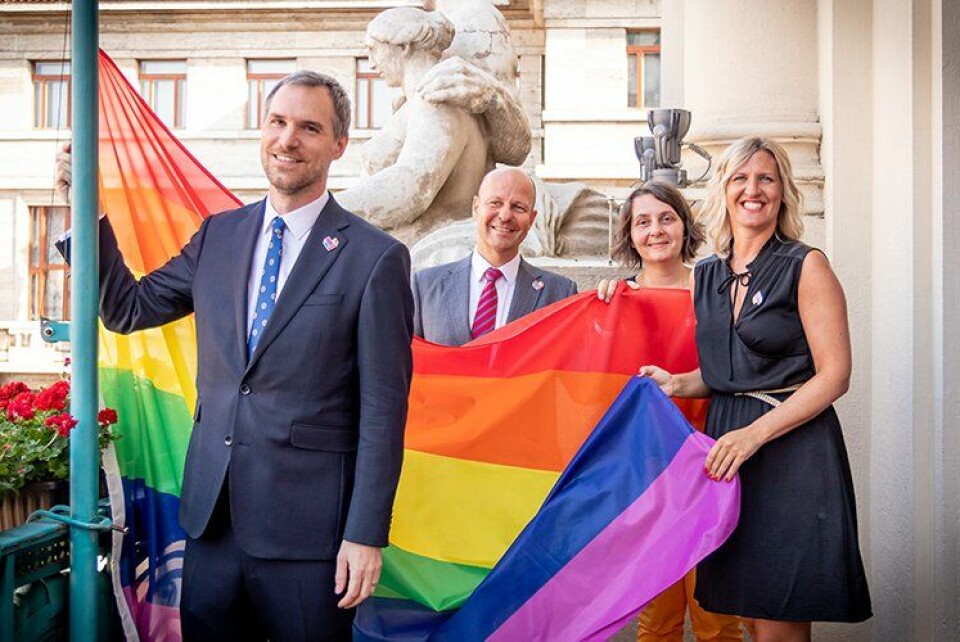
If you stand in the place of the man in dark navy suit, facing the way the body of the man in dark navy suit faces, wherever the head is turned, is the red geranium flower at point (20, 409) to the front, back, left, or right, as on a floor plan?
right

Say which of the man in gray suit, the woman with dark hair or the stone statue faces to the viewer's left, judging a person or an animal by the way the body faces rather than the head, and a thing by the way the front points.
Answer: the stone statue

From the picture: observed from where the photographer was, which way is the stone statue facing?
facing to the left of the viewer

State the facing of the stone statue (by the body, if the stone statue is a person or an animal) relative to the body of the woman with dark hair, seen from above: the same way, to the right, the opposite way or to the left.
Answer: to the right

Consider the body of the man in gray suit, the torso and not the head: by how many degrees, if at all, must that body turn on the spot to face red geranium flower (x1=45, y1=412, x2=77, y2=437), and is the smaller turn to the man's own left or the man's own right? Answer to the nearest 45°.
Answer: approximately 45° to the man's own right

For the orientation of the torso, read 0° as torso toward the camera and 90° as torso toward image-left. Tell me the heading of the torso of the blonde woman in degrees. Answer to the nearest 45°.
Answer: approximately 45°

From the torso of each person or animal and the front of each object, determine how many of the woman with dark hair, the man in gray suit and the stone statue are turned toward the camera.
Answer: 2
